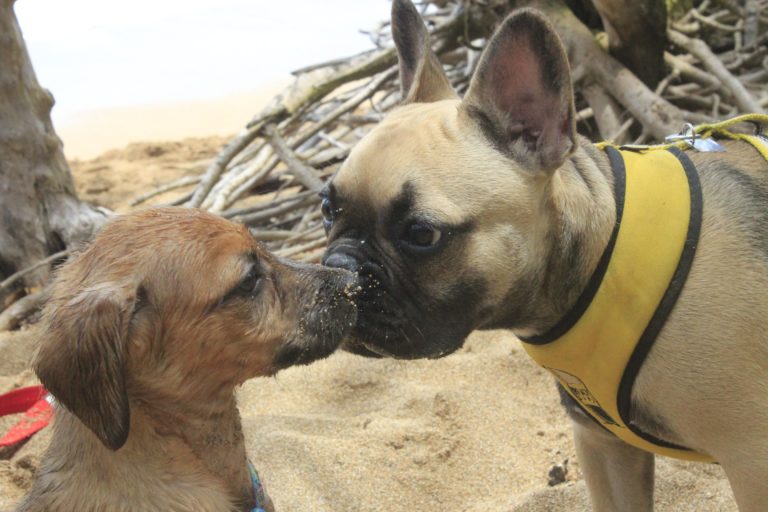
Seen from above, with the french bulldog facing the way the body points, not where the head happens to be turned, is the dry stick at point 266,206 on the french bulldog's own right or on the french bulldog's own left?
on the french bulldog's own right

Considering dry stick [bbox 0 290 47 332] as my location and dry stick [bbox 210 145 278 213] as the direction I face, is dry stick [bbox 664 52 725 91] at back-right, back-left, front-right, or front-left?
front-right

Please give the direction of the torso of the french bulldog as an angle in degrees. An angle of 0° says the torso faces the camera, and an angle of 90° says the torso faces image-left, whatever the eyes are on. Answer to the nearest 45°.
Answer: approximately 90°

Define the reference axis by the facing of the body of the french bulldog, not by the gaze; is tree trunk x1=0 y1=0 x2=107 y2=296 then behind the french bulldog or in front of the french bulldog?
in front

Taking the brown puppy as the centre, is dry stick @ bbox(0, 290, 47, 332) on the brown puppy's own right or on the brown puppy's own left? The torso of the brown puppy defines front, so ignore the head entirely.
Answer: on the brown puppy's own left

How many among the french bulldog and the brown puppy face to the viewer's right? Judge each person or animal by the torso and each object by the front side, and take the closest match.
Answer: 1

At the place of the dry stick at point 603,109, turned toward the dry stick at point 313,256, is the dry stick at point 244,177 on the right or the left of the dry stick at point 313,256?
right

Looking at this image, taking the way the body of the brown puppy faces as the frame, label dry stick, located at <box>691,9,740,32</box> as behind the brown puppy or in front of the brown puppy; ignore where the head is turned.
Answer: in front

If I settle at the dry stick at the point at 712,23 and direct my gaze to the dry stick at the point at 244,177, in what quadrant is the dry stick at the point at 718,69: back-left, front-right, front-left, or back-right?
front-left

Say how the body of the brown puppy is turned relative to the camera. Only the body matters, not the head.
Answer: to the viewer's right

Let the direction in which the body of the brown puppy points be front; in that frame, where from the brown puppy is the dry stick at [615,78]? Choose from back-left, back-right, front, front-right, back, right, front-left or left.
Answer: front-left

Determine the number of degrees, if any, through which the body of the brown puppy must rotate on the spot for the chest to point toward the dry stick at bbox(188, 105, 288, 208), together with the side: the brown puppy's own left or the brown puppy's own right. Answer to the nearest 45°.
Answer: approximately 90° to the brown puppy's own left

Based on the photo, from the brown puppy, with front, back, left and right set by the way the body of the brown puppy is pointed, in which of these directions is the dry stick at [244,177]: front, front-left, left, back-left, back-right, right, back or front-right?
left
